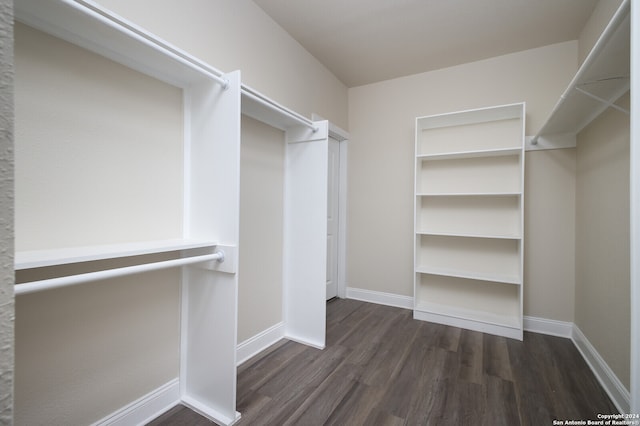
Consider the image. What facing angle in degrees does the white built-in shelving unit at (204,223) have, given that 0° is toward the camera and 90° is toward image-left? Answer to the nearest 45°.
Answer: approximately 315°

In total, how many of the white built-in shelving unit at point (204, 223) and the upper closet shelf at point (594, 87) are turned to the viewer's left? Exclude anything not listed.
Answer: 1

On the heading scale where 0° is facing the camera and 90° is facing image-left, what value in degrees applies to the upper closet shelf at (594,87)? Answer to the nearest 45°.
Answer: approximately 90°

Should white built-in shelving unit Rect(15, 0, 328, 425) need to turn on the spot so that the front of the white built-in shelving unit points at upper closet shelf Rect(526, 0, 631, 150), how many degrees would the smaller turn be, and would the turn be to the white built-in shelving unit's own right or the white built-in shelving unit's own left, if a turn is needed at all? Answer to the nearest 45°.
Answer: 0° — it already faces it

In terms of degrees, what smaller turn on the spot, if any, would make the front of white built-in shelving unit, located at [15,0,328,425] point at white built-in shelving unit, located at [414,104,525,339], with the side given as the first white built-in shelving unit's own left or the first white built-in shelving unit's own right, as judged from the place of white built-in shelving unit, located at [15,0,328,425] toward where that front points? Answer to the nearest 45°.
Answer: approximately 45° to the first white built-in shelving unit's own left

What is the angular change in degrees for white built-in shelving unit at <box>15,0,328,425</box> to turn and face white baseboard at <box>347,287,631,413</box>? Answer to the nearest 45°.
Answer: approximately 45° to its left

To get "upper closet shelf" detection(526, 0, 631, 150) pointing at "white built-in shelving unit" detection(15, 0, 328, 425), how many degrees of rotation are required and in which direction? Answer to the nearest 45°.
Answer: approximately 45° to its left
